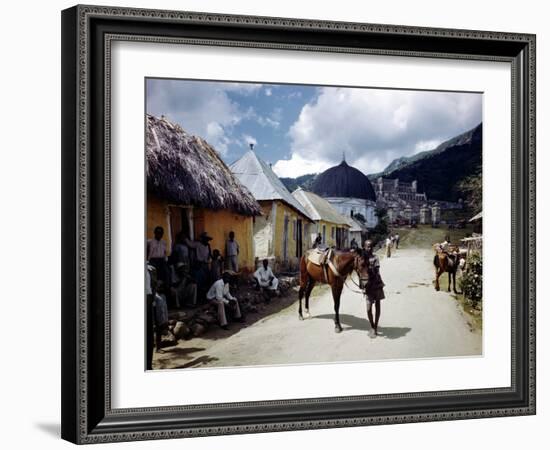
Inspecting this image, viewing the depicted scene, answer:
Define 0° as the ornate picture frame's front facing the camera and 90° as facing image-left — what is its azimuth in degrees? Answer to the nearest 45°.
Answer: approximately 315°
